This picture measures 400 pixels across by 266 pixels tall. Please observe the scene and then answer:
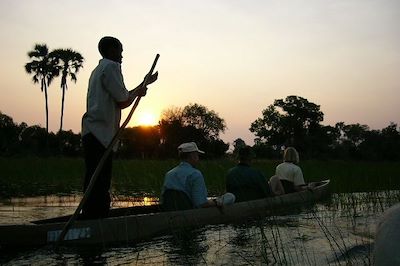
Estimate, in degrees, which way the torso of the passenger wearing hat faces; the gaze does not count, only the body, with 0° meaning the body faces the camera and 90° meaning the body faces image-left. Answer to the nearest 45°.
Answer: approximately 225°

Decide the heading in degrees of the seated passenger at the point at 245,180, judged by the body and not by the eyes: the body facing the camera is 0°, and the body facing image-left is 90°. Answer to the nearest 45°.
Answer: approximately 225°

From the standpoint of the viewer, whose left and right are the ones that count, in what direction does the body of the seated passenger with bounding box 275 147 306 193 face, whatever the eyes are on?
facing away from the viewer and to the right of the viewer

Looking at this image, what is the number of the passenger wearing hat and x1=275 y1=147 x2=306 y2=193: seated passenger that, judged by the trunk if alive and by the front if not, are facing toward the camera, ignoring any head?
0

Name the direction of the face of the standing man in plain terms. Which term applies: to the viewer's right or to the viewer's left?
to the viewer's right

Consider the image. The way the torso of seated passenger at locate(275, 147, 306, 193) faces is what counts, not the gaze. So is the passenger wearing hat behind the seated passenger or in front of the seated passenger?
behind

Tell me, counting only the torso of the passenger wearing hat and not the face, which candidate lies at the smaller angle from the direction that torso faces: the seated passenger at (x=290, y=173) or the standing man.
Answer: the seated passenger

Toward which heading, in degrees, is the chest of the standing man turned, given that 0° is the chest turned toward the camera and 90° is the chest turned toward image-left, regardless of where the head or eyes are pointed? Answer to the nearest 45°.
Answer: approximately 225°

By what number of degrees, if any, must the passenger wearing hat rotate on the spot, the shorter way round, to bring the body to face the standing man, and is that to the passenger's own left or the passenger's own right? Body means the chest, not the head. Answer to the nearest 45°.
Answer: approximately 180°

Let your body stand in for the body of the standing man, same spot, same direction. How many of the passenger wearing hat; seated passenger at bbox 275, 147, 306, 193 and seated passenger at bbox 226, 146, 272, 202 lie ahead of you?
3

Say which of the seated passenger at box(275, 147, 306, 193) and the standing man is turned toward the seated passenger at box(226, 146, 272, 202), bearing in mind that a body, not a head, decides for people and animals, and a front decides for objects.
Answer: the standing man

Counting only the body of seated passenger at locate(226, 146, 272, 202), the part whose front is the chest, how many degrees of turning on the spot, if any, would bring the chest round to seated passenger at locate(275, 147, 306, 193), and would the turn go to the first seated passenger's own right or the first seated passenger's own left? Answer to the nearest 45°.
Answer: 0° — they already face them

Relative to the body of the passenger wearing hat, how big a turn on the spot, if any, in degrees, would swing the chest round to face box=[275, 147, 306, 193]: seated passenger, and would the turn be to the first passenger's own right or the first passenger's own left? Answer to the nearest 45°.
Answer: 0° — they already face them

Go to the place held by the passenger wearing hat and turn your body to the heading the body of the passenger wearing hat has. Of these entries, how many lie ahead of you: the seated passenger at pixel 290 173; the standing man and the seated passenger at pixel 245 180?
2

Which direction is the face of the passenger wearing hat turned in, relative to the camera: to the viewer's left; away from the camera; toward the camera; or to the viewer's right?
to the viewer's right
